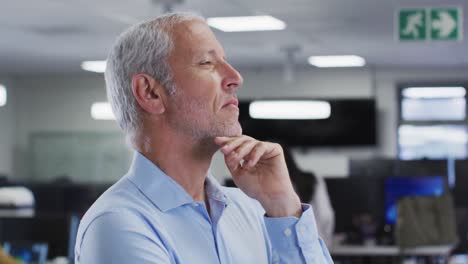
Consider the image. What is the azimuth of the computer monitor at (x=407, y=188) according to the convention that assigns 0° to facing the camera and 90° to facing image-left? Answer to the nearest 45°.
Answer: approximately 0°

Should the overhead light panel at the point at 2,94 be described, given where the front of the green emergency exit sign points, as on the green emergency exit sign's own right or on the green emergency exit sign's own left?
on the green emergency exit sign's own right

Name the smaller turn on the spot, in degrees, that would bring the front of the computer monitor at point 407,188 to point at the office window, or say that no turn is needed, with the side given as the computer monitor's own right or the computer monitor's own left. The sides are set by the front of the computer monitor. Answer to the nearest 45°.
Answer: approximately 180°

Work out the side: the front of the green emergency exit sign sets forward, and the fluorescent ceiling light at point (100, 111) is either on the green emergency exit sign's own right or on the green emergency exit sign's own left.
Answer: on the green emergency exit sign's own right

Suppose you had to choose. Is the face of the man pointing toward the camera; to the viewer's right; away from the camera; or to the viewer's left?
to the viewer's right

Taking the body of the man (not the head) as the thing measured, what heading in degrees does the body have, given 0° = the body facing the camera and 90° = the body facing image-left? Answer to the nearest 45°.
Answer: approximately 315°

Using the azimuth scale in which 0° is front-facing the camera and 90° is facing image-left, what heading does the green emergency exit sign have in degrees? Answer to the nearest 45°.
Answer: approximately 0°

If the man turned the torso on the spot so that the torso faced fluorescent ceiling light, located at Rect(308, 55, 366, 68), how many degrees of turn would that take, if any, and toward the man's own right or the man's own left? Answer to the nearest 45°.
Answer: approximately 135° to the man's own left

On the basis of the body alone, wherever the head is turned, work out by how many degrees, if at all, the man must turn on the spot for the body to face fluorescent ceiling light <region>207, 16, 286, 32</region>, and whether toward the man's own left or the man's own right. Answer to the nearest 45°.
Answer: approximately 135° to the man's own left

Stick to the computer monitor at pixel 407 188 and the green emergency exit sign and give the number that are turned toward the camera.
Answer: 2
